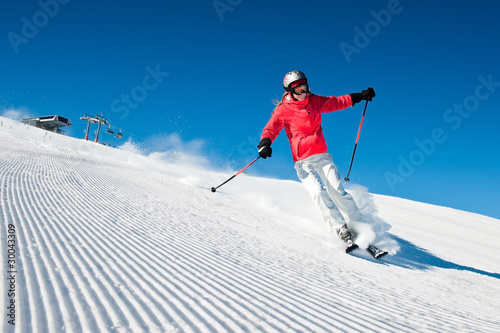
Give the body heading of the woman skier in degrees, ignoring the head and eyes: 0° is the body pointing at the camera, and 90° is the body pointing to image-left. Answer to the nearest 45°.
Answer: approximately 315°
